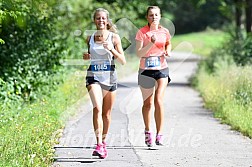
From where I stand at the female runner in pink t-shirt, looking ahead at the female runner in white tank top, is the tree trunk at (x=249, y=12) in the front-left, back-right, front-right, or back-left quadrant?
back-right

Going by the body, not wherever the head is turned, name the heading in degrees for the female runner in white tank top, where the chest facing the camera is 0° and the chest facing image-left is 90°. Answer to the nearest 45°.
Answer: approximately 0°

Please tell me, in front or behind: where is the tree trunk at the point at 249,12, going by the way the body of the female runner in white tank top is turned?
behind

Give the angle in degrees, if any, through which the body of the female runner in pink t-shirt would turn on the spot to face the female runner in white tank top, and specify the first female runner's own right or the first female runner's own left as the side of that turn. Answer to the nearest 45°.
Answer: approximately 45° to the first female runner's own right

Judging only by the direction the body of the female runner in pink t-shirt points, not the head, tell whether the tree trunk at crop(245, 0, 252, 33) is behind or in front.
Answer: behind

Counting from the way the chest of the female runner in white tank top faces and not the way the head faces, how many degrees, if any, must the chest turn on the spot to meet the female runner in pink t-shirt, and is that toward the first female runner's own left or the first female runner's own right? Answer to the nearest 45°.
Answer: approximately 135° to the first female runner's own left

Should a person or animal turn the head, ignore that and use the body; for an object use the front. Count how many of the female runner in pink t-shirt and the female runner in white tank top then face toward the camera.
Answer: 2

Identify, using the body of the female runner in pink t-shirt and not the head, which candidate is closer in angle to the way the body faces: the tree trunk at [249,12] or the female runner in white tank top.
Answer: the female runner in white tank top
